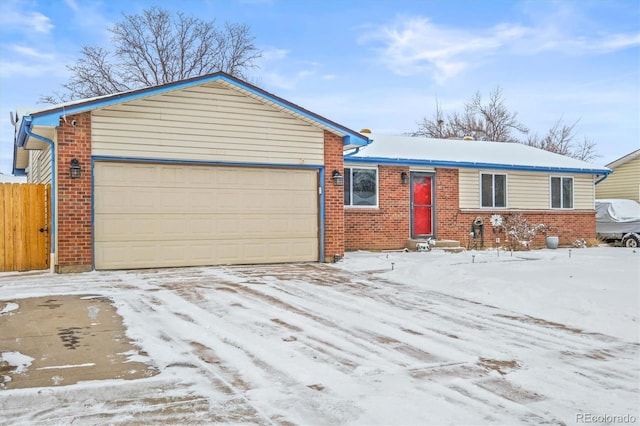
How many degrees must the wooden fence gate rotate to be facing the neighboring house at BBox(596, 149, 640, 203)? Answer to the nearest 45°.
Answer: approximately 90° to its left

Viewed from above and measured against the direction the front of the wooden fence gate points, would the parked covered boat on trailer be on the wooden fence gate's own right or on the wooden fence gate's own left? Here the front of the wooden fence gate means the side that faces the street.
on the wooden fence gate's own left

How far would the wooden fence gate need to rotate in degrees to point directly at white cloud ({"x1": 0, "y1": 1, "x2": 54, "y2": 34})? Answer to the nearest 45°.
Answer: approximately 180°

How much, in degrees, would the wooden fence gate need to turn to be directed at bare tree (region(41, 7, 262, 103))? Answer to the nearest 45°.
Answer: approximately 180°

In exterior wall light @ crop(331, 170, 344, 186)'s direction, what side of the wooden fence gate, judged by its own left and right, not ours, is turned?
left

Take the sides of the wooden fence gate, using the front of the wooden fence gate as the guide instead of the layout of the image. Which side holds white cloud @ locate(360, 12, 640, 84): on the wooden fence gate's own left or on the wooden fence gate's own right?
on the wooden fence gate's own left

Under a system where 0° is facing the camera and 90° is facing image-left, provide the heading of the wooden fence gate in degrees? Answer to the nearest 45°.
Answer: approximately 0°
